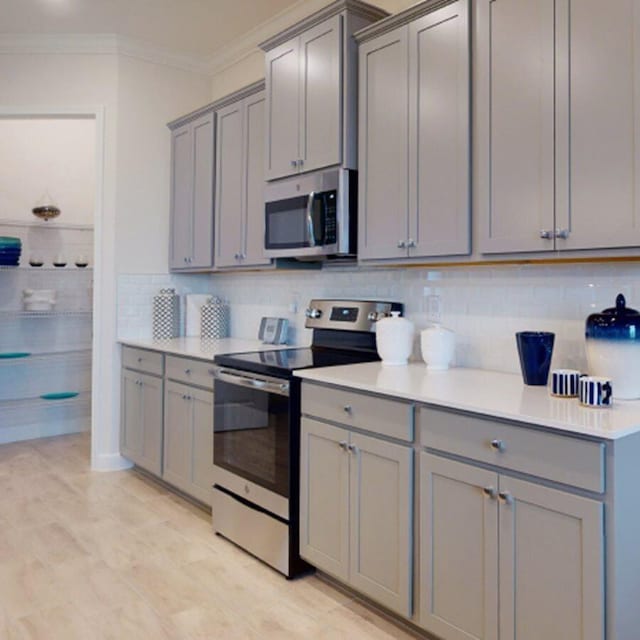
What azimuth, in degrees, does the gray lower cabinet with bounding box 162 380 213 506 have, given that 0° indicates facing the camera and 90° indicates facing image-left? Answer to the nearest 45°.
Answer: approximately 45°

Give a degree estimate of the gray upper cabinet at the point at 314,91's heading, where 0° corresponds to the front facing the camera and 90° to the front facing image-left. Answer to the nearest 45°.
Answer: approximately 45°

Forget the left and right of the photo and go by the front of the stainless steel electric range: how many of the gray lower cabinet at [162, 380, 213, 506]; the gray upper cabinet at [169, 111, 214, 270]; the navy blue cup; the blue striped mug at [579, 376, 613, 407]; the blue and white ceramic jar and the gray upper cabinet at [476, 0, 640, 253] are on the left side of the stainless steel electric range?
4

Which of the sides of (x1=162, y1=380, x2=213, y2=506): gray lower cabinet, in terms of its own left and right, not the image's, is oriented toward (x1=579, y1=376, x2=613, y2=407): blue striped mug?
left

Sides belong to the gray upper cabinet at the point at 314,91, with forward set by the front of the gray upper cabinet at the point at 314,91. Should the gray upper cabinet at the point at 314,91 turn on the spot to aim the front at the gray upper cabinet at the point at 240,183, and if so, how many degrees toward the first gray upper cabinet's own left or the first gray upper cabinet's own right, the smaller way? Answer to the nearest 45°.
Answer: approximately 90° to the first gray upper cabinet's own right

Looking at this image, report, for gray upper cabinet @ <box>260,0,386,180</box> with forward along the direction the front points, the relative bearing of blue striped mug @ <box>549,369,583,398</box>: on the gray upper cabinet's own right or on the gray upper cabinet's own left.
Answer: on the gray upper cabinet's own left

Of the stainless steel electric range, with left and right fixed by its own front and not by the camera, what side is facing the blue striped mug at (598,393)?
left

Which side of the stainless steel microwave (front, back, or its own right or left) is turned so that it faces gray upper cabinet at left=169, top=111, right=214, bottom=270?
right

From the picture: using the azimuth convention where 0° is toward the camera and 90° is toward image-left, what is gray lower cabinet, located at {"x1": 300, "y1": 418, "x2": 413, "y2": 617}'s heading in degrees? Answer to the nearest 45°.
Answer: approximately 45°

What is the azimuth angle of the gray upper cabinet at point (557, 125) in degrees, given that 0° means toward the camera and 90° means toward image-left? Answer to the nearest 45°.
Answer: approximately 0°
